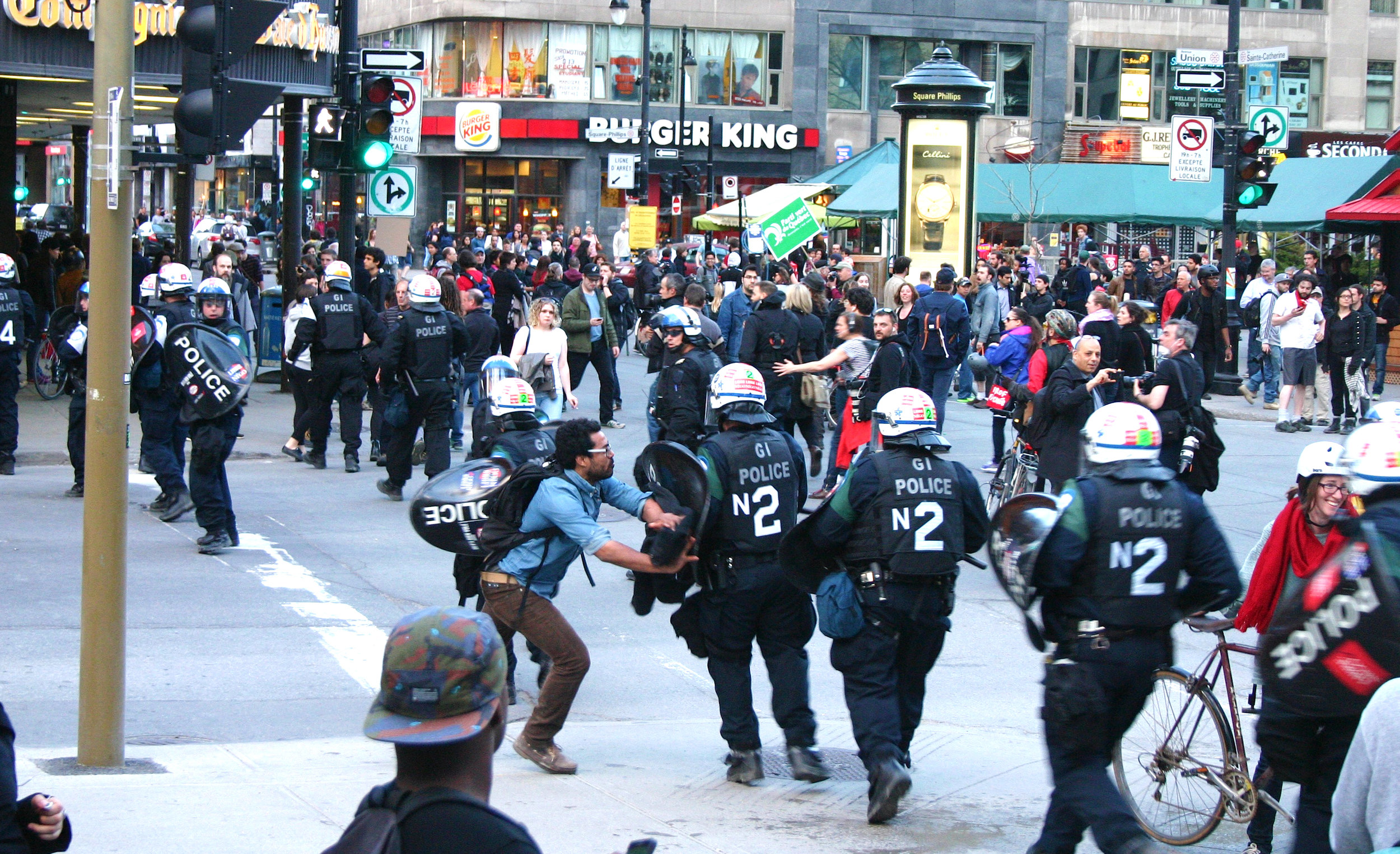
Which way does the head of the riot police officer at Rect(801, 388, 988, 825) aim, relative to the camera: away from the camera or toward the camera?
away from the camera

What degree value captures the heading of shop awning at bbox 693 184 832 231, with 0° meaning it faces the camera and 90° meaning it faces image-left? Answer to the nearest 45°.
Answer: approximately 45°

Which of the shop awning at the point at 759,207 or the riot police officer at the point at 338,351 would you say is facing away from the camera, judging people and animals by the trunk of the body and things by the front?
the riot police officer

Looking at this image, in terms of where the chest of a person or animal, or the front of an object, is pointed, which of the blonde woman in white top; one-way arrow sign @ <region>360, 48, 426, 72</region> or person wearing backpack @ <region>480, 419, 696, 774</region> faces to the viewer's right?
the person wearing backpack

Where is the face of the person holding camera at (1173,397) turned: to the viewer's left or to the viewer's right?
to the viewer's left

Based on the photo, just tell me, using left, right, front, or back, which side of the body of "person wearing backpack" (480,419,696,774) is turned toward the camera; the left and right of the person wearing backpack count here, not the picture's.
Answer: right

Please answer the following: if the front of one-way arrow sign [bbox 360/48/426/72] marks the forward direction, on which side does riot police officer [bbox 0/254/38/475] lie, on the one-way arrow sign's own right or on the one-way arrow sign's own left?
on the one-way arrow sign's own right

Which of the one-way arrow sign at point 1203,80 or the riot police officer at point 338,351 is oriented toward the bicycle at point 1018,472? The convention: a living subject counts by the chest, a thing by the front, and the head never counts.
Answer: the one-way arrow sign

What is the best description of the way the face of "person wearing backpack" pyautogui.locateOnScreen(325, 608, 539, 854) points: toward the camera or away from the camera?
away from the camera
